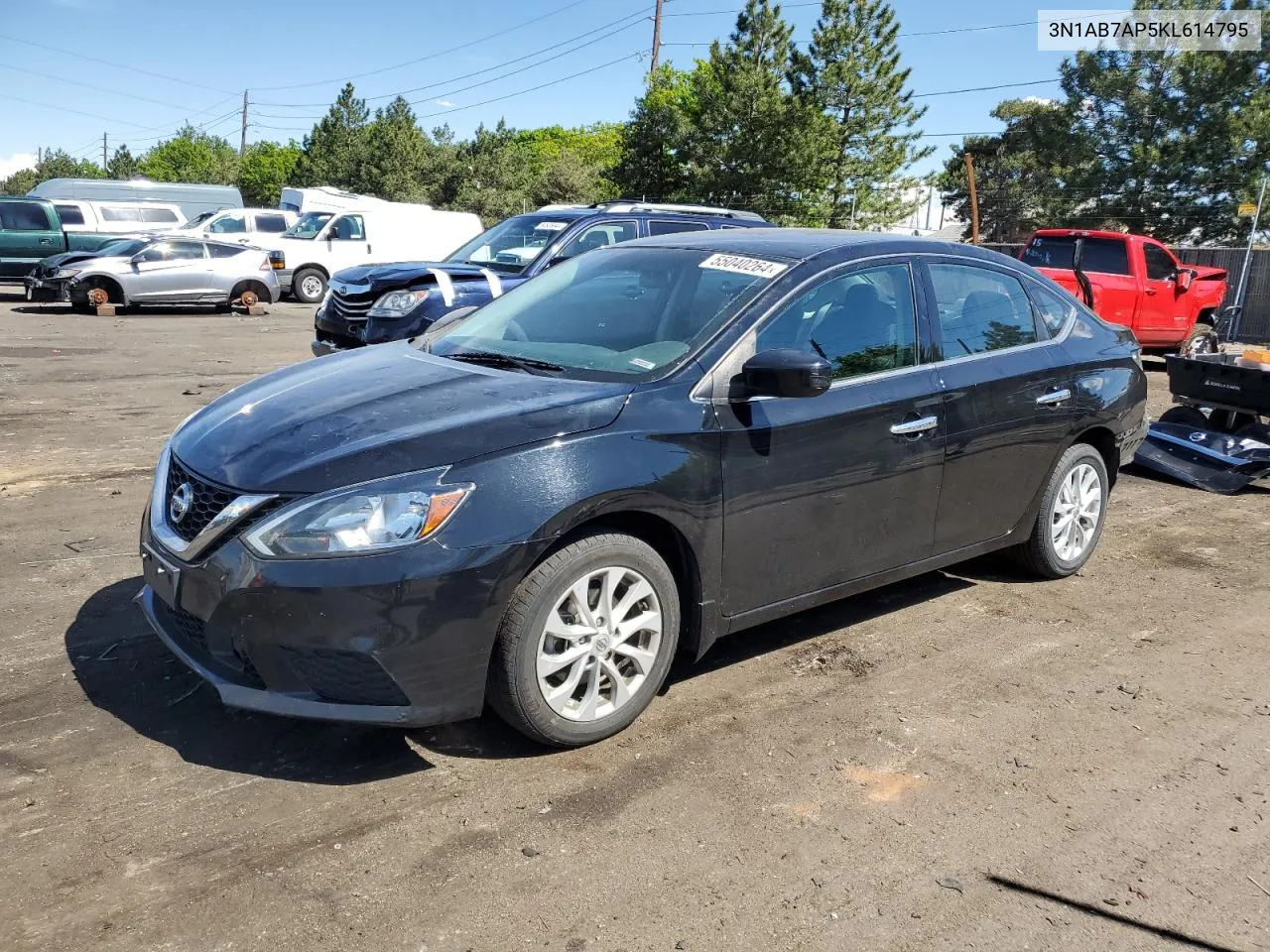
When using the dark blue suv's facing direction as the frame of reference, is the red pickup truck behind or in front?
behind

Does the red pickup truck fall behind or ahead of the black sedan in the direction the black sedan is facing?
behind

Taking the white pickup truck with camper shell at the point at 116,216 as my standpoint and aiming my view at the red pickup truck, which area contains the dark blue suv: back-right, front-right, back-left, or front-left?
front-right

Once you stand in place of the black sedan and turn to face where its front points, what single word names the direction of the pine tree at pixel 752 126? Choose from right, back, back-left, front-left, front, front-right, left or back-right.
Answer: back-right

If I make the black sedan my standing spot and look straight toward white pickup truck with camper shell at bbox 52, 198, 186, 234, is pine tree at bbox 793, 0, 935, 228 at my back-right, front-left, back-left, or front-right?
front-right

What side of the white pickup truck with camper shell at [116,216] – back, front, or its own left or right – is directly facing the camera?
left

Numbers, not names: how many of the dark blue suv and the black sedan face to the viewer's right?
0

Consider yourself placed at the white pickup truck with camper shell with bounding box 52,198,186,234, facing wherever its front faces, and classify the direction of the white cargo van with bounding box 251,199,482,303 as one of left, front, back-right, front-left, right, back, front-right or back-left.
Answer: back-left

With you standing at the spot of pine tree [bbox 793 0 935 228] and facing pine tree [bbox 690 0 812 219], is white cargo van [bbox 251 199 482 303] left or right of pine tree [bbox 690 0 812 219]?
left

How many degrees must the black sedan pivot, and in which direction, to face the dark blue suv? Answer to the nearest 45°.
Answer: approximately 135° to its right
